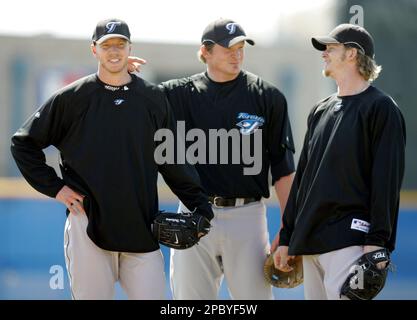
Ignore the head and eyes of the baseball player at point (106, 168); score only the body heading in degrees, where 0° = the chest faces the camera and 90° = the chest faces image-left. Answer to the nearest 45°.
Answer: approximately 0°

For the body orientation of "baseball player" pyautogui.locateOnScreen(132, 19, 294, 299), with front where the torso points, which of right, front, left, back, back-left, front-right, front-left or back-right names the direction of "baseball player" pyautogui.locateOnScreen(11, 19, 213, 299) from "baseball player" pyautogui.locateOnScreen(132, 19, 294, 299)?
front-right

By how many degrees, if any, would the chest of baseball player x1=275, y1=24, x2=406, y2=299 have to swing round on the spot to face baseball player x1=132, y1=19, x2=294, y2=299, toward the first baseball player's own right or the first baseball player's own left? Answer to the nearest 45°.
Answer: approximately 90° to the first baseball player's own right

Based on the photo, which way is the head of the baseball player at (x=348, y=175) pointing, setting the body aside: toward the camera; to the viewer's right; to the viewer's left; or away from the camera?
to the viewer's left

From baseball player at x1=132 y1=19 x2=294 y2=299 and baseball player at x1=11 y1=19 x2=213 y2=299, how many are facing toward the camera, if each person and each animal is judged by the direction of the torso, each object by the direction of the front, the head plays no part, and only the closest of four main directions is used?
2

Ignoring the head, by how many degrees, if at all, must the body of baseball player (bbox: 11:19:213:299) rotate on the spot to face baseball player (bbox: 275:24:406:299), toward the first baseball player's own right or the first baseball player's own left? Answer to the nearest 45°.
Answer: approximately 90° to the first baseball player's own left

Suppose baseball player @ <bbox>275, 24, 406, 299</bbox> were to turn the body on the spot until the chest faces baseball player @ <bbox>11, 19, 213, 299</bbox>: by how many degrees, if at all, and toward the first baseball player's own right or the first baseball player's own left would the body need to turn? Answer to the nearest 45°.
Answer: approximately 45° to the first baseball player's own right

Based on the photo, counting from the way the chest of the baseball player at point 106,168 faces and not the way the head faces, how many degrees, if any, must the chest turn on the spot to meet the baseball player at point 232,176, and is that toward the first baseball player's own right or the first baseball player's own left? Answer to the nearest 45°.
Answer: approximately 135° to the first baseball player's own left
